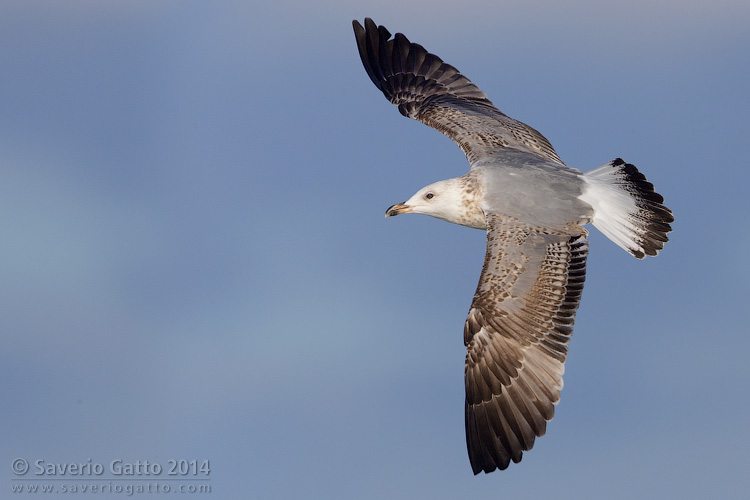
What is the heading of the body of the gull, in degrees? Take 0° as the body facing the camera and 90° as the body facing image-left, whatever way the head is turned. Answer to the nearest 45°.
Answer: approximately 90°
